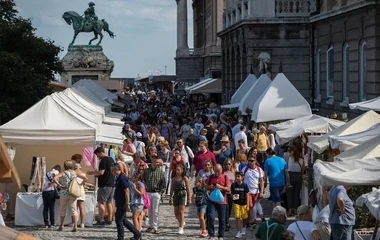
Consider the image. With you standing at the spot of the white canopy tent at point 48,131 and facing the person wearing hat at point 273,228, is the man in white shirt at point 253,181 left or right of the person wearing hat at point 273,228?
left

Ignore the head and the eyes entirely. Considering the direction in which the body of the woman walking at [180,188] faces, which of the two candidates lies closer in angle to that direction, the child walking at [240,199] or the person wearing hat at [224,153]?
the child walking

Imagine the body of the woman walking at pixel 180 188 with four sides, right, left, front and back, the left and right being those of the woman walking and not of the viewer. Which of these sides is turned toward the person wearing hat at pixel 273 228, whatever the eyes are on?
front

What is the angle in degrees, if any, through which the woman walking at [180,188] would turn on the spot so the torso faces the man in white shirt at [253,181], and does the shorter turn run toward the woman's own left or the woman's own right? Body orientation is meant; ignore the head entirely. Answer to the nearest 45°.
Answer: approximately 90° to the woman's own left

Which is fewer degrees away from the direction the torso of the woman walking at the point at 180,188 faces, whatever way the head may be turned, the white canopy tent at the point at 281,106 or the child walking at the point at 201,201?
the child walking

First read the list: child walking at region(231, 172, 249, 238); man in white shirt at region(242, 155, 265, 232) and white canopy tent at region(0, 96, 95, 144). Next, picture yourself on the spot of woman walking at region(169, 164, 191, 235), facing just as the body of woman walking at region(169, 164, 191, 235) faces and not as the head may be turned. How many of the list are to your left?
2

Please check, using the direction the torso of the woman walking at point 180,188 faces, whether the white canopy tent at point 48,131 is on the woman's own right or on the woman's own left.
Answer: on the woman's own right

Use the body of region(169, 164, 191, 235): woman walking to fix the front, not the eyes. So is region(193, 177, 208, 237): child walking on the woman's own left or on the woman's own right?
on the woman's own left

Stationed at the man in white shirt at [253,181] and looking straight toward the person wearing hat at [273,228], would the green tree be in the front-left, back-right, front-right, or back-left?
back-right

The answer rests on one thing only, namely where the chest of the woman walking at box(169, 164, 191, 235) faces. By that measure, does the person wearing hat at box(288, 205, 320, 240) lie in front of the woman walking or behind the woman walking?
in front

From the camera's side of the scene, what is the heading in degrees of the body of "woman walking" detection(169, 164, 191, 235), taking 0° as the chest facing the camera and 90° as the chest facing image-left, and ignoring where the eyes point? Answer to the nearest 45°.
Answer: approximately 0°

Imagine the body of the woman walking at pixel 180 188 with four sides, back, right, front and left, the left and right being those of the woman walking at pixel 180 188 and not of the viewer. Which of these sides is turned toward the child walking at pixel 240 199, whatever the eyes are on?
left
